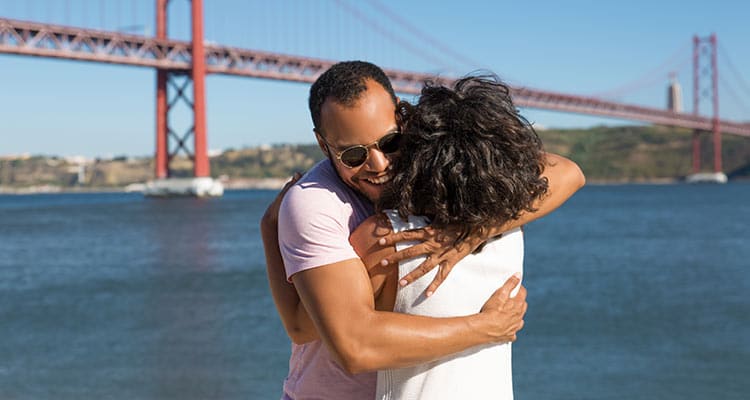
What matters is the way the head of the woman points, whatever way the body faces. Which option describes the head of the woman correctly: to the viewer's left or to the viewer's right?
to the viewer's left

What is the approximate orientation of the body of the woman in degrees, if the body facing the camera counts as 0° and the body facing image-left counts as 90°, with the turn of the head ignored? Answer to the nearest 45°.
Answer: approximately 135°
